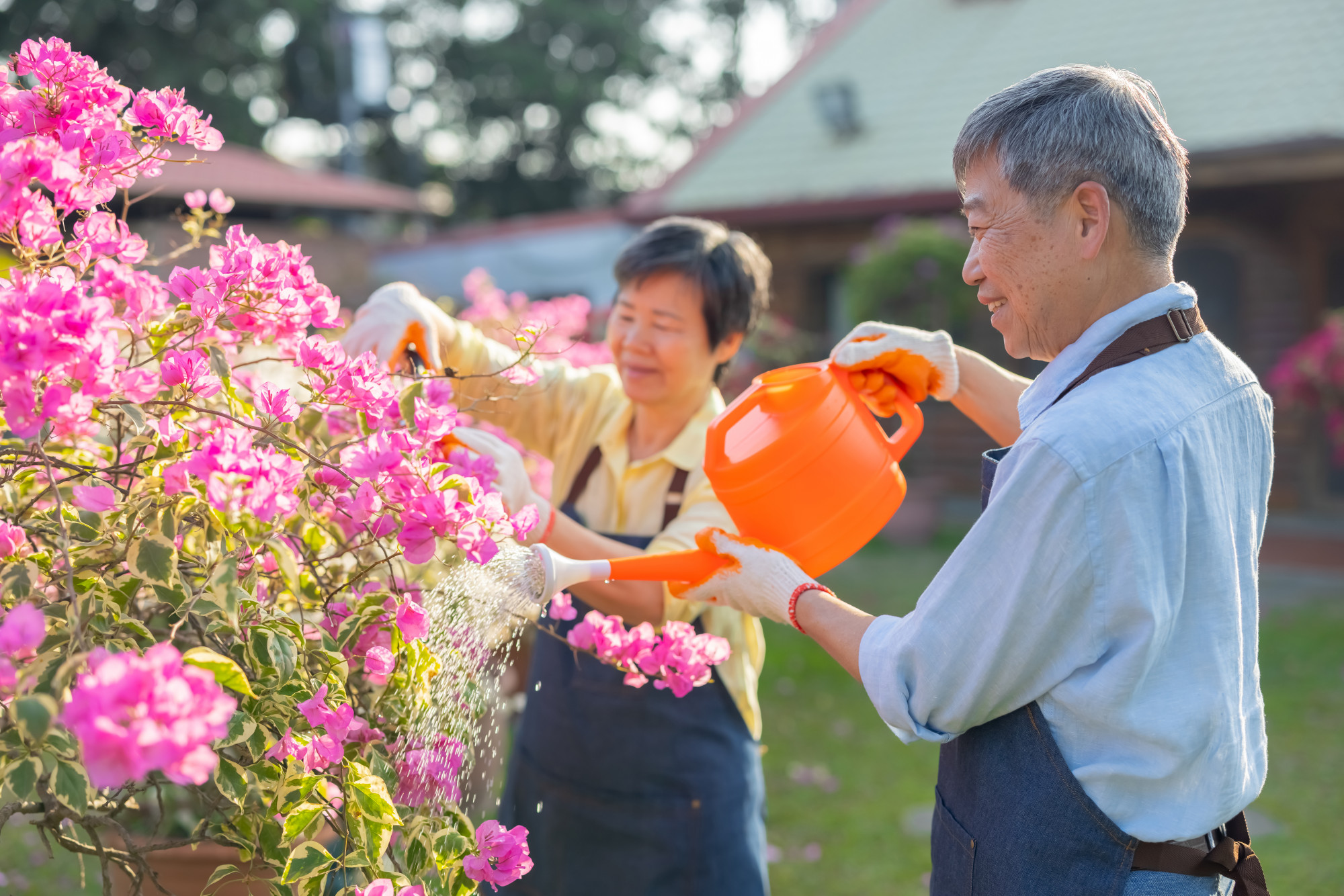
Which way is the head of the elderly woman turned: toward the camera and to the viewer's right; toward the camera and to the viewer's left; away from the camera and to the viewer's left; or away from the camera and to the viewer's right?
toward the camera and to the viewer's left

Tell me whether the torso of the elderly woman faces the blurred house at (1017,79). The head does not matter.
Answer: no

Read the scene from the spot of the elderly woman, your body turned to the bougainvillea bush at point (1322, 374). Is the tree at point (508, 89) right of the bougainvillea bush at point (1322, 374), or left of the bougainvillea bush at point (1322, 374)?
left

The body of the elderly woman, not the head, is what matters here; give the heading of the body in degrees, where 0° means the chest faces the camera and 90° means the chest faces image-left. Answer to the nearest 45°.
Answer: approximately 45°

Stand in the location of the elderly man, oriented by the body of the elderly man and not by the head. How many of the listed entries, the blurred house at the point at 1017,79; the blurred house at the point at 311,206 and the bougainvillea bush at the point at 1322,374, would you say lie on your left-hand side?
0

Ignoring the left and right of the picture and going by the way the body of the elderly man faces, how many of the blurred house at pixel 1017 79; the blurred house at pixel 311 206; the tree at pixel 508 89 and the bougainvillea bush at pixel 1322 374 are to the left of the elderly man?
0

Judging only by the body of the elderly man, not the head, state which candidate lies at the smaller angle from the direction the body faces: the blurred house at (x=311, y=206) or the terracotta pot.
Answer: the terracotta pot

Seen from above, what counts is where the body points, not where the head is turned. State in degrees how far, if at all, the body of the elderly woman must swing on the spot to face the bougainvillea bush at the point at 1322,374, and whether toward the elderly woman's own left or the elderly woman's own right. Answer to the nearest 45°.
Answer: approximately 180°

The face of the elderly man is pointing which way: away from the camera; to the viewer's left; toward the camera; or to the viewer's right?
to the viewer's left

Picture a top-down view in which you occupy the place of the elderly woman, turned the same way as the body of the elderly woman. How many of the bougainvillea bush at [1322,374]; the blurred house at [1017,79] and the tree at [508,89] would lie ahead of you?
0

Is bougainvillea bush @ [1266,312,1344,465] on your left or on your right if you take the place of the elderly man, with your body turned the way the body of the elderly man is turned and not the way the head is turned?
on your right

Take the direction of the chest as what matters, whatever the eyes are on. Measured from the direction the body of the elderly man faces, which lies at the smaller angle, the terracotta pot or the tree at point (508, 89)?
the terracotta pot

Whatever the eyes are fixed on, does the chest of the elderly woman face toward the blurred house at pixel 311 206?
no

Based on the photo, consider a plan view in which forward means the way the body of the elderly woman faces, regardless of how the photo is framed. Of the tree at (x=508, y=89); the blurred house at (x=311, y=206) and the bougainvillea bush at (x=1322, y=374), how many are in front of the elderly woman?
0

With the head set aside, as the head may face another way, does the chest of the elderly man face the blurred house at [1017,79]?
no

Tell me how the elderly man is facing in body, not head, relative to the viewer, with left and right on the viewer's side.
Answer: facing to the left of the viewer

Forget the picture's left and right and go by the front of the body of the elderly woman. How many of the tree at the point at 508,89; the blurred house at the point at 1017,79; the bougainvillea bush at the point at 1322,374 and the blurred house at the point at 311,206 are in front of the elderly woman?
0

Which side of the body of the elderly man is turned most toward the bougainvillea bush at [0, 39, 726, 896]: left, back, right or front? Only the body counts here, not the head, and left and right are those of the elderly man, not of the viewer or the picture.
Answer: front
